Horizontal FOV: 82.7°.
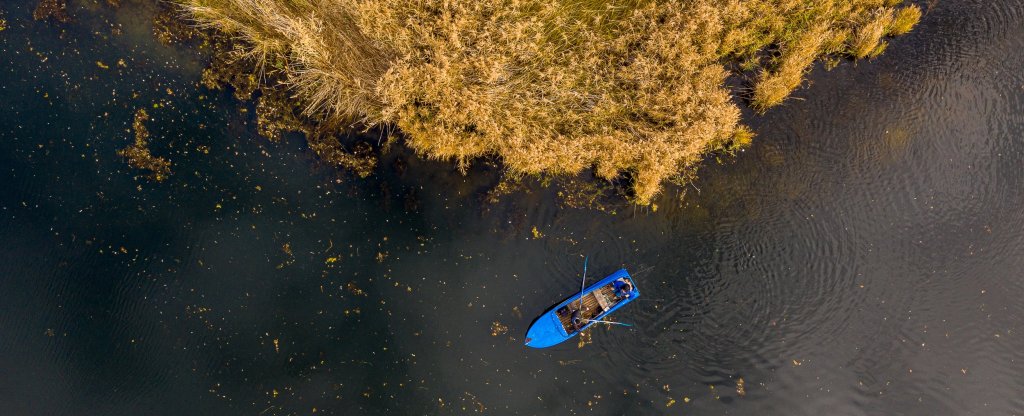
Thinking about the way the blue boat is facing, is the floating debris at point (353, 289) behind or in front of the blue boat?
in front

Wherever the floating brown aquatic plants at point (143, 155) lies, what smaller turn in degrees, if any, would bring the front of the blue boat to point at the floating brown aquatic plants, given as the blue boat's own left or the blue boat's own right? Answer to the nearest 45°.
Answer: approximately 45° to the blue boat's own right

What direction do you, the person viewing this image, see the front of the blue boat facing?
facing the viewer and to the left of the viewer
